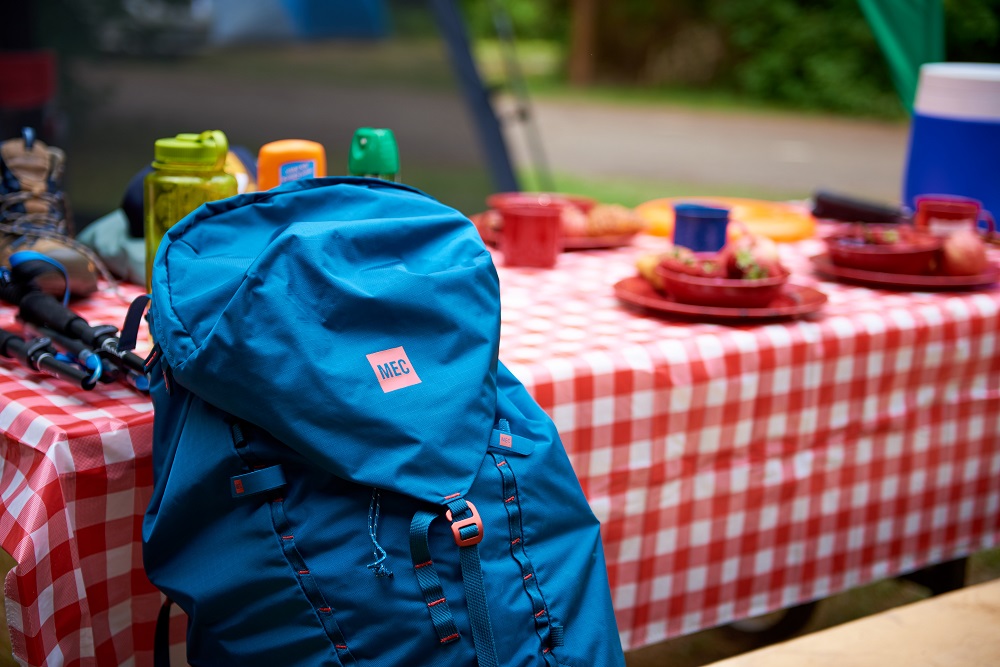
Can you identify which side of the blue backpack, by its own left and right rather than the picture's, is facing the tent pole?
back

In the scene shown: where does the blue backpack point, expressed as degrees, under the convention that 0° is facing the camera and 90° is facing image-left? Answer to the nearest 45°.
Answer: approximately 0°

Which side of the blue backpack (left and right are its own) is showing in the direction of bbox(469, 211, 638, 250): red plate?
back

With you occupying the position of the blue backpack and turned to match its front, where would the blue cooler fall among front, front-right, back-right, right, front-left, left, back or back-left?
back-left

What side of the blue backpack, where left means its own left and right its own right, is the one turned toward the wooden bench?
left

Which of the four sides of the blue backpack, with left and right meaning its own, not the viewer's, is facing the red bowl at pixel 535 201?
back

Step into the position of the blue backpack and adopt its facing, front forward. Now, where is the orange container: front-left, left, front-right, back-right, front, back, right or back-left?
back

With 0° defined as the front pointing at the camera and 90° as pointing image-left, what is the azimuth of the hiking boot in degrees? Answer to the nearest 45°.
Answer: approximately 315°

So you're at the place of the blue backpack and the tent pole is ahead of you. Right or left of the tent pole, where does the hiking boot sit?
left

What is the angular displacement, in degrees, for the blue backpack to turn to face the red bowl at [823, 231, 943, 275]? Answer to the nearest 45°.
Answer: approximately 135° to its left

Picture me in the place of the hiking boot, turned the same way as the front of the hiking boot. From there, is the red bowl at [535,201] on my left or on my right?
on my left
